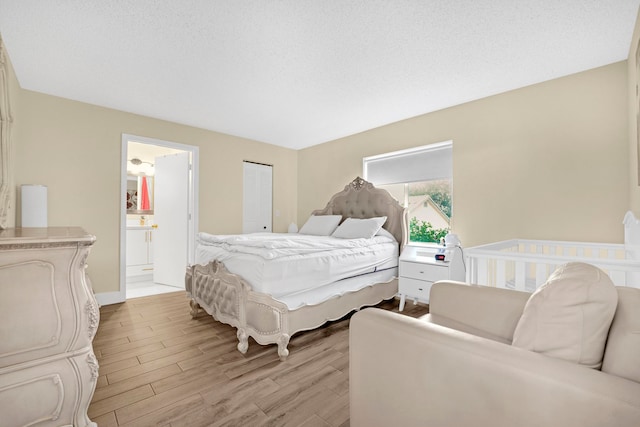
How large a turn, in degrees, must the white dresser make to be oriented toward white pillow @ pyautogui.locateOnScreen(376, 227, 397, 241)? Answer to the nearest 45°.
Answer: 0° — it already faces it

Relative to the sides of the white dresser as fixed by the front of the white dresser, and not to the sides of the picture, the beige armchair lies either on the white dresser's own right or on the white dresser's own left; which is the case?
on the white dresser's own right

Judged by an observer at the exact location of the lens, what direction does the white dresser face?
facing to the right of the viewer

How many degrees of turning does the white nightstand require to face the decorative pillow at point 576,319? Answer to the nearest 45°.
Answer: approximately 45° to its left

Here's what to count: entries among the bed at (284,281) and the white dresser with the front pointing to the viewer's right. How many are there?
1

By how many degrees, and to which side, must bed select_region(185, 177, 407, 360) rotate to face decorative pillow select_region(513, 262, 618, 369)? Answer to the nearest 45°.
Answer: approximately 90° to its left

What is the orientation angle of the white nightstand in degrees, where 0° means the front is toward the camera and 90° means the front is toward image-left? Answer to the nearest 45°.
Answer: approximately 45°

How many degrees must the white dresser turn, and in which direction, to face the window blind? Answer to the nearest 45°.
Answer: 0° — it already faces it

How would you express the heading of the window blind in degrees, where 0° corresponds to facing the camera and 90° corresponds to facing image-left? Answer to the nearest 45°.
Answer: approximately 45°
